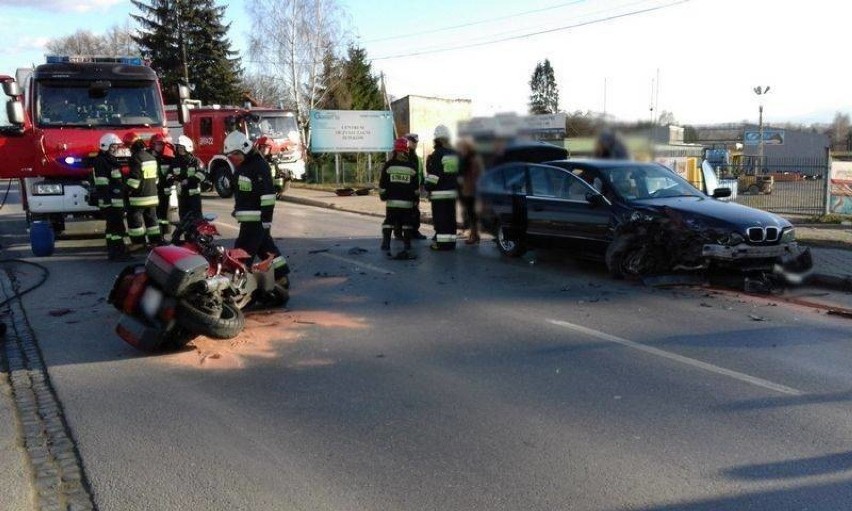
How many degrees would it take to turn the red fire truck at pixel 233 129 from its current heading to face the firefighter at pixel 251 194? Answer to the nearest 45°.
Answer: approximately 45° to its right

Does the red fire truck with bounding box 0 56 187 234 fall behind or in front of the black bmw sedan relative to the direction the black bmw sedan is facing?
behind

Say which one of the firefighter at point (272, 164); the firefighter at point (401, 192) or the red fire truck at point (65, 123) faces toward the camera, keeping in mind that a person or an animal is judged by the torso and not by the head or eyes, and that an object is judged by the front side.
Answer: the red fire truck

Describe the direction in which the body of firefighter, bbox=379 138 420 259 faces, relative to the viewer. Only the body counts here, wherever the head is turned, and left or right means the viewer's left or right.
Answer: facing away from the viewer

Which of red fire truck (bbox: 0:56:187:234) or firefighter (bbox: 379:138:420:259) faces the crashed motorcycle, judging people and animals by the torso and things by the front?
the red fire truck

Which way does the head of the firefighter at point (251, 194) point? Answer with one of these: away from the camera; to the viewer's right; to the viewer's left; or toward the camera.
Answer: to the viewer's left

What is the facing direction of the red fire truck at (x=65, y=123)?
toward the camera

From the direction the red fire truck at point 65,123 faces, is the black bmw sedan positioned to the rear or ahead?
ahead

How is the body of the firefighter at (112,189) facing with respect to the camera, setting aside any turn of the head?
to the viewer's right

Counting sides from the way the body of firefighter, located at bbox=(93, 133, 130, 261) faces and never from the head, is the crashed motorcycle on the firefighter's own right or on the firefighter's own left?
on the firefighter's own right

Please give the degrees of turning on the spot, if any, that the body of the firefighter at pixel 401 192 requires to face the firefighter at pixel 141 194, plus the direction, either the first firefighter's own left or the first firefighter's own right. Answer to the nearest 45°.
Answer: approximately 90° to the first firefighter's own left

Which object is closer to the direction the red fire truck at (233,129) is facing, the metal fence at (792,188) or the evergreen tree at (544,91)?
the metal fence

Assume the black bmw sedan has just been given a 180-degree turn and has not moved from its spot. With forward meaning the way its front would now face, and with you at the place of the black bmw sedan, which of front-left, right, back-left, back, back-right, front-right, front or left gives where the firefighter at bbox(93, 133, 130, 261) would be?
front-left
